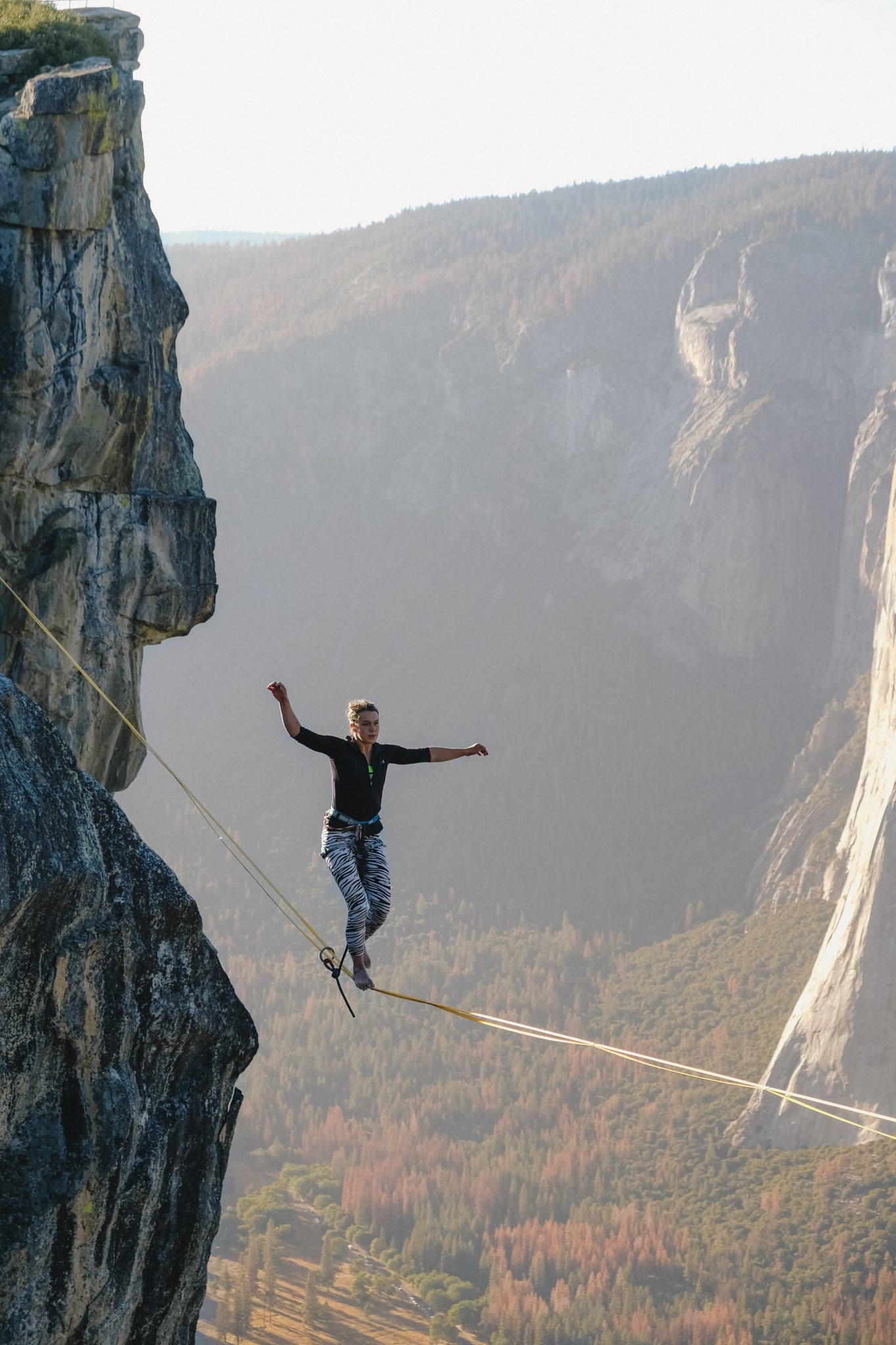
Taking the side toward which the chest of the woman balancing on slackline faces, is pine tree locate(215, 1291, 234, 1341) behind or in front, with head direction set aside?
behind

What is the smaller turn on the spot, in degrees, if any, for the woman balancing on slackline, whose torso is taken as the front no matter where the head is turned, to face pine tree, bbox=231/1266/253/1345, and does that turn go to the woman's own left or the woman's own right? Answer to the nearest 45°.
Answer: approximately 135° to the woman's own left

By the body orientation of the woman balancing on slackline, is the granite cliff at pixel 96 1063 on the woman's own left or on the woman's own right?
on the woman's own right

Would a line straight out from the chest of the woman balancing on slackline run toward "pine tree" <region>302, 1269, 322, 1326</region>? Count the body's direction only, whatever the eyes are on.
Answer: no

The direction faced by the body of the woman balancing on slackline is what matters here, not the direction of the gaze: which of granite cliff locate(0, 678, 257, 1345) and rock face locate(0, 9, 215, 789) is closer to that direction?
the granite cliff

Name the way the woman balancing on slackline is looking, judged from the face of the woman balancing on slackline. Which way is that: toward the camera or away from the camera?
toward the camera

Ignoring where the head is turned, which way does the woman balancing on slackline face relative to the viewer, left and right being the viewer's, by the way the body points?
facing the viewer and to the right of the viewer
